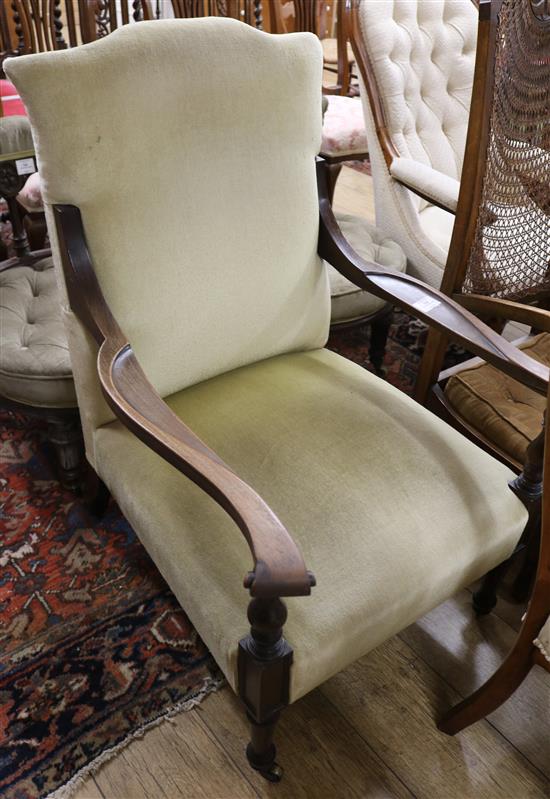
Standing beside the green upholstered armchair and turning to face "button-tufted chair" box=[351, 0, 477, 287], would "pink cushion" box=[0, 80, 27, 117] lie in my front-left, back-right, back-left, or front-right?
front-left

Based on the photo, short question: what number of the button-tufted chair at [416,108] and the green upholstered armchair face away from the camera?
0

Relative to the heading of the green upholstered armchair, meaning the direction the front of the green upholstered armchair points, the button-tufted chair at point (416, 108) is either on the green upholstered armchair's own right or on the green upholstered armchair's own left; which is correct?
on the green upholstered armchair's own left

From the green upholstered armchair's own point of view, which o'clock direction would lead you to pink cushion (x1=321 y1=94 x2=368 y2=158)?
The pink cushion is roughly at 8 o'clock from the green upholstered armchair.

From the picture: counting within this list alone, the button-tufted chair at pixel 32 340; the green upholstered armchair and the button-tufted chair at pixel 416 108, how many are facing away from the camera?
0

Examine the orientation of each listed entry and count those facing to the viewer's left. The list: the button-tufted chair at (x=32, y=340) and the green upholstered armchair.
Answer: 0

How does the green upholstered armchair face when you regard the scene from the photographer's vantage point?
facing the viewer and to the right of the viewer

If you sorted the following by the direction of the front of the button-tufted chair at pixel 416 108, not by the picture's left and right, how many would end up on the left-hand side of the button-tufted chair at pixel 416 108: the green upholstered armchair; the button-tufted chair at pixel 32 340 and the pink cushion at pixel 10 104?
0

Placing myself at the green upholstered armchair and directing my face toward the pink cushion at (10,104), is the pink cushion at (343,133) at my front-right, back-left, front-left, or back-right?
front-right

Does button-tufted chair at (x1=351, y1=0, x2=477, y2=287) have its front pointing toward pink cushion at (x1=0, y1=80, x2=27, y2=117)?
no
